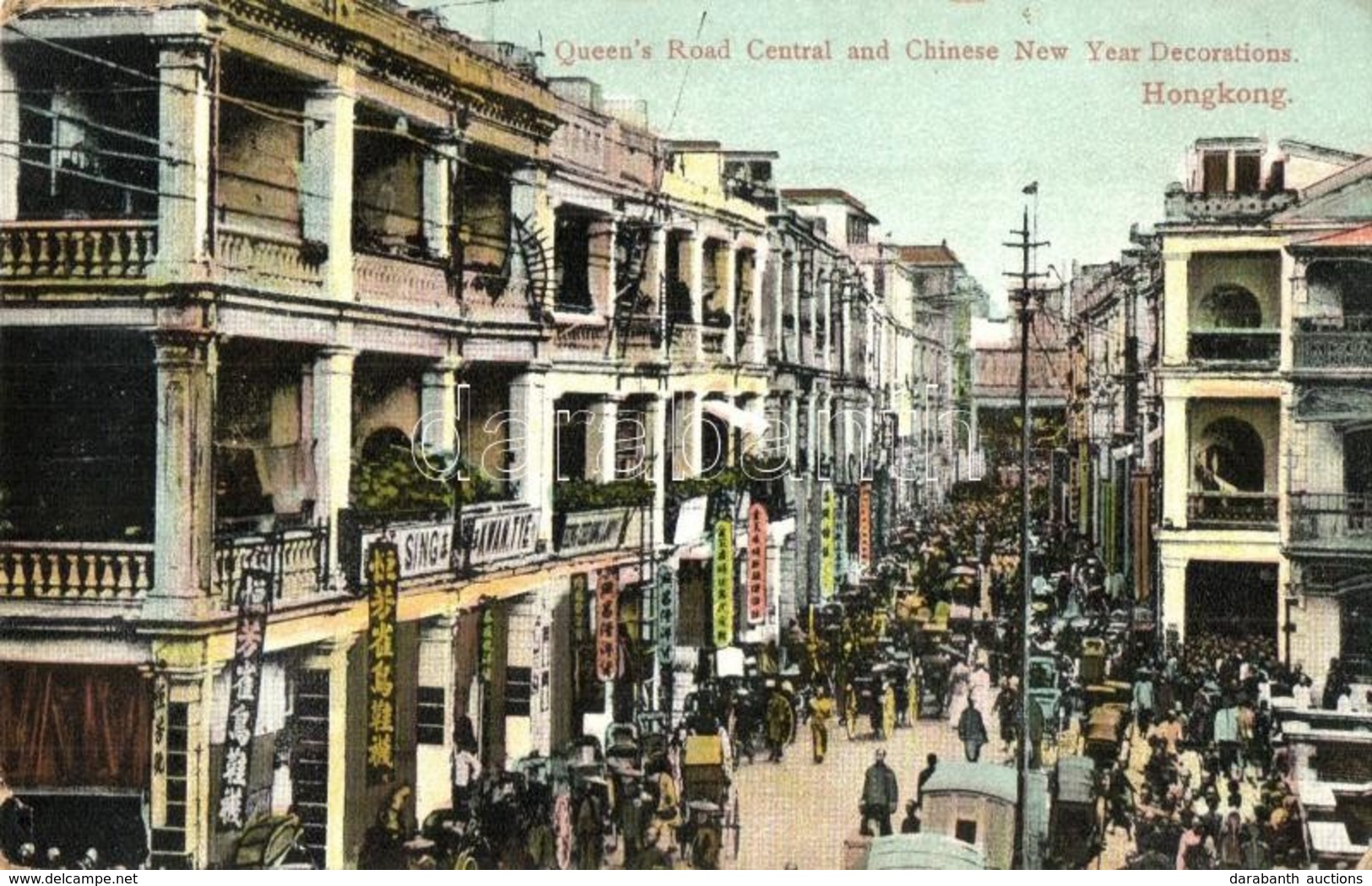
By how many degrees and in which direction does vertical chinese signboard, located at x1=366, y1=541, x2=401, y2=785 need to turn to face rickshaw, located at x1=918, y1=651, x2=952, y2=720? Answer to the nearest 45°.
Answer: approximately 135° to its left

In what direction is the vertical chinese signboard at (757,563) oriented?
toward the camera

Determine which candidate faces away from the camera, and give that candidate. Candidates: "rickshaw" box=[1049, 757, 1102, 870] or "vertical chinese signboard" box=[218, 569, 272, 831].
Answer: the rickshaw

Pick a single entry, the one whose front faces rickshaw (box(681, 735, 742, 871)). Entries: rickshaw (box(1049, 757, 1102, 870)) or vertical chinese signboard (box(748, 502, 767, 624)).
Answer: the vertical chinese signboard

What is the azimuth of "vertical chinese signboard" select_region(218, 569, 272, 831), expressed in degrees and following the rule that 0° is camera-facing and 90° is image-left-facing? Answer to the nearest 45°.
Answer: approximately 0°

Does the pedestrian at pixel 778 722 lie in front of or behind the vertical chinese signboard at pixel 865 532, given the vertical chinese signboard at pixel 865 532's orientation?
in front

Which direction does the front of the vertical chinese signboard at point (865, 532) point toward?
toward the camera

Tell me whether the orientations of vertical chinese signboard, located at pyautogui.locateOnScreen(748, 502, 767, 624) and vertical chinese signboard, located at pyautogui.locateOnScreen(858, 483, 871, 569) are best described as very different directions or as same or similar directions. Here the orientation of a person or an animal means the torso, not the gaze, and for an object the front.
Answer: same or similar directions

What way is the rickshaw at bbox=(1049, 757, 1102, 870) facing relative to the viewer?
away from the camera

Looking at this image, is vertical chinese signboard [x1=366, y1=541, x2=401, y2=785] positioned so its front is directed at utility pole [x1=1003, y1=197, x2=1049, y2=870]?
no

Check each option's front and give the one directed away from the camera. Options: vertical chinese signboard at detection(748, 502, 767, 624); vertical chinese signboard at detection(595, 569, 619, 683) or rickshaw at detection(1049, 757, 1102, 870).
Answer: the rickshaw

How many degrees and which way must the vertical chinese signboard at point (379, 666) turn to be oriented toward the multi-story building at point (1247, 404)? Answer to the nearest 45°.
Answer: approximately 90° to its left

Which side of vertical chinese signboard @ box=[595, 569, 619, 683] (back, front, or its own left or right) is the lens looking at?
front

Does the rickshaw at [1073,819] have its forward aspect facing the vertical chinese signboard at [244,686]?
no

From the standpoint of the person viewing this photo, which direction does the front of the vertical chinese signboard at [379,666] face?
facing the viewer

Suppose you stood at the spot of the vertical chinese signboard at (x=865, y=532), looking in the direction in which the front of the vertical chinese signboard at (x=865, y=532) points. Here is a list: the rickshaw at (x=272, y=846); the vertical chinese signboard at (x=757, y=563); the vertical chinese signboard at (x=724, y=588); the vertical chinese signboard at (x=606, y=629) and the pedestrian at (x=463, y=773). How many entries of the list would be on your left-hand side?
0
